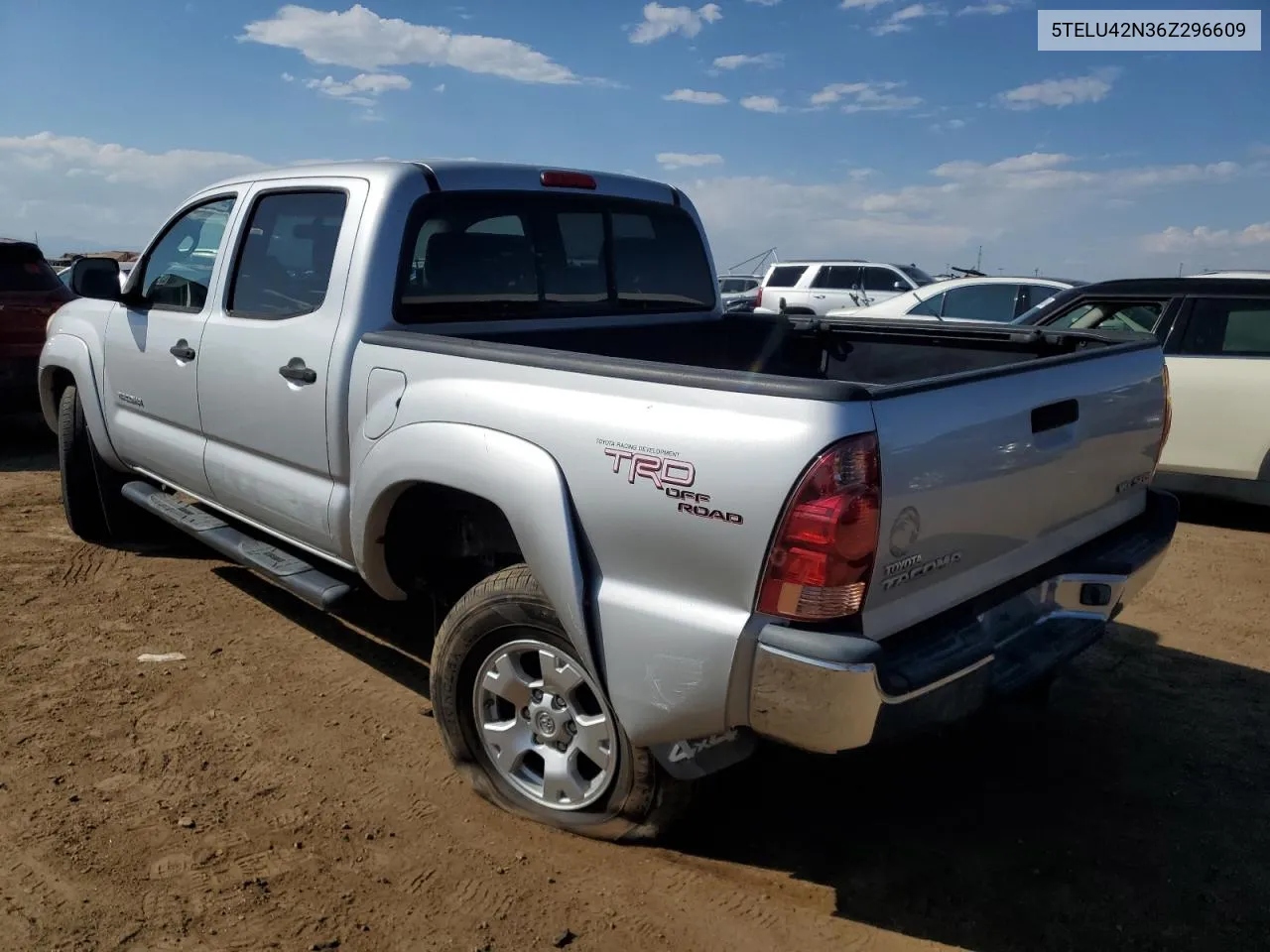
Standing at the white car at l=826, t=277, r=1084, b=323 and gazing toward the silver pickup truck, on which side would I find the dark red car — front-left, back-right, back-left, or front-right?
front-right

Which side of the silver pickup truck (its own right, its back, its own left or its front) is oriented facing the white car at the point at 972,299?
right

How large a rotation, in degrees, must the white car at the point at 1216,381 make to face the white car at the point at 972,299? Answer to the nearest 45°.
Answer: approximately 45° to its right

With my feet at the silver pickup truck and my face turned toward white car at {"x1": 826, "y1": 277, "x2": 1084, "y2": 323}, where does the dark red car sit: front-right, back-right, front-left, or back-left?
front-left

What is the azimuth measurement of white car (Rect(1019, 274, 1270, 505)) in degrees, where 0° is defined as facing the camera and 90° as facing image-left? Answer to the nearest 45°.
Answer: approximately 90°

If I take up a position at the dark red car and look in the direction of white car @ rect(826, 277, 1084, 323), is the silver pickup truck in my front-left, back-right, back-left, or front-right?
front-right

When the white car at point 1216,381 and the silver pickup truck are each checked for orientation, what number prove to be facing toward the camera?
0

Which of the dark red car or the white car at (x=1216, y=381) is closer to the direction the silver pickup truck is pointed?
the dark red car

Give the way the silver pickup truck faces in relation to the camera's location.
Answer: facing away from the viewer and to the left of the viewer

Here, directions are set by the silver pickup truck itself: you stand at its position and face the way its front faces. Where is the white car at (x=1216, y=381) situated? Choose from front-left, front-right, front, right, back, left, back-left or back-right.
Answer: right

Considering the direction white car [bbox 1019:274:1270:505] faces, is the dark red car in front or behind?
in front

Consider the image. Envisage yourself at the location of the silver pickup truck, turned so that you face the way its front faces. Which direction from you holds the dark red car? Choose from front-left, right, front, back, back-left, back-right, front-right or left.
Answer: front
